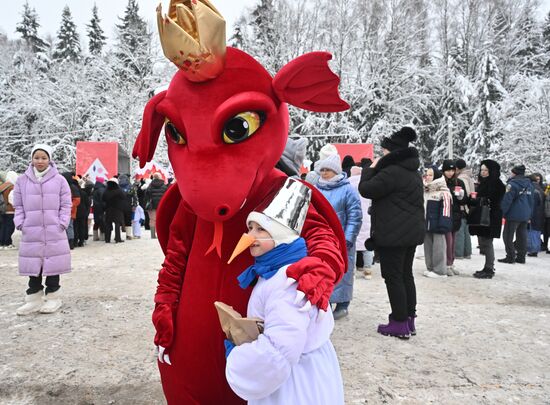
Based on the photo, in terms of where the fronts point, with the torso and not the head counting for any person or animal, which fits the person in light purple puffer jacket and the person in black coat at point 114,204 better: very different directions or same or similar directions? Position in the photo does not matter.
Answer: very different directions

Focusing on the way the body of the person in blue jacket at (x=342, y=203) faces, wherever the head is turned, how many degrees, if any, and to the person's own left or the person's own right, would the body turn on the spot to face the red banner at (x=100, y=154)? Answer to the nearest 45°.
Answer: approximately 90° to the person's own right

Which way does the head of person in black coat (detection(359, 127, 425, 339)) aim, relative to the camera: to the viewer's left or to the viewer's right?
to the viewer's left

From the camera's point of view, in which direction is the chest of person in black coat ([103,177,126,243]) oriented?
away from the camera

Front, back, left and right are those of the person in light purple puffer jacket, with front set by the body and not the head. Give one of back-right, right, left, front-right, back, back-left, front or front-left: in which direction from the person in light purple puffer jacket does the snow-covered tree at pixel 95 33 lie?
back

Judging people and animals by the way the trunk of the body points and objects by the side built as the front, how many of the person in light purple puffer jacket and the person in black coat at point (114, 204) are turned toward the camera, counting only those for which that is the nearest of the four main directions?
1

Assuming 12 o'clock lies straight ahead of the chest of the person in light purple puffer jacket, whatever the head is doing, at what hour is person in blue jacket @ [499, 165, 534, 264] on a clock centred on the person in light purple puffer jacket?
The person in blue jacket is roughly at 9 o'clock from the person in light purple puffer jacket.

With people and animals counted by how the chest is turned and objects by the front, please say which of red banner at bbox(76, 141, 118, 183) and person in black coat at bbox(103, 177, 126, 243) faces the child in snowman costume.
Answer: the red banner
